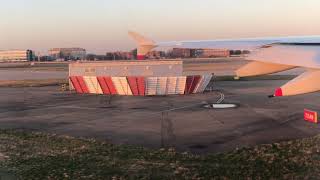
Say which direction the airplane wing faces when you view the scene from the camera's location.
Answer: facing away from the viewer and to the right of the viewer

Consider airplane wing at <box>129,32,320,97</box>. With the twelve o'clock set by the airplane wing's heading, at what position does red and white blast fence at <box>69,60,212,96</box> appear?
The red and white blast fence is roughly at 10 o'clock from the airplane wing.
